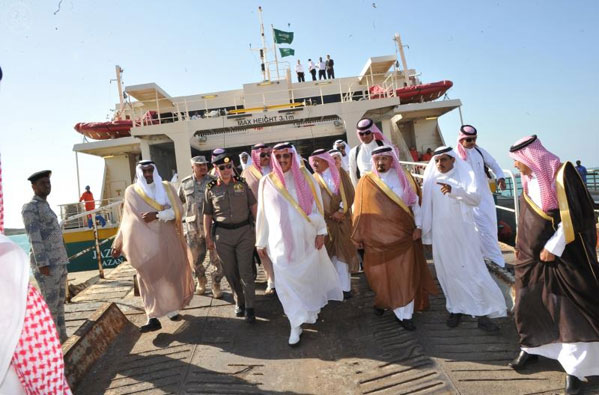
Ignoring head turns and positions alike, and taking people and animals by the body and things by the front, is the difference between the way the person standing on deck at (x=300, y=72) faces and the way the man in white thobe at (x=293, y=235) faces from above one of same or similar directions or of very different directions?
same or similar directions

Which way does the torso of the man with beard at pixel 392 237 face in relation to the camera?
toward the camera

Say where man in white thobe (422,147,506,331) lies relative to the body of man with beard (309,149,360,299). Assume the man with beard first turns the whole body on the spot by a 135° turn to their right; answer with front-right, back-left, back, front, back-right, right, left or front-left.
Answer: back-right

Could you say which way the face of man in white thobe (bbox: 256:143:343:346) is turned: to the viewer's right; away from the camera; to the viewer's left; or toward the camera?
toward the camera

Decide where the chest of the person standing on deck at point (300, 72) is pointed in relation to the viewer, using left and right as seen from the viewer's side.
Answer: facing the viewer

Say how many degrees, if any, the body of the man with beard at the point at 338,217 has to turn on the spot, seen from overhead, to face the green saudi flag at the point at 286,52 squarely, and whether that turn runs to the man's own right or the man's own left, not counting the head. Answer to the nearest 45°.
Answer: approximately 135° to the man's own right

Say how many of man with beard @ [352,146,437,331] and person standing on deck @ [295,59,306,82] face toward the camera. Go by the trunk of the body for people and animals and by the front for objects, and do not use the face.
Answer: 2

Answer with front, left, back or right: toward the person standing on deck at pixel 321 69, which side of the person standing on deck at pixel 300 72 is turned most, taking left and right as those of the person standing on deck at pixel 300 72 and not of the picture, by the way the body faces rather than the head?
left

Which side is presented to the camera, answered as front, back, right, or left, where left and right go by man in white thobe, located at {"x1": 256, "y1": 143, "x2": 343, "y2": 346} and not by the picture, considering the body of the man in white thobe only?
front

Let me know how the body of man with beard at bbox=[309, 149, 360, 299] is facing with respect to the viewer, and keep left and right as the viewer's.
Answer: facing the viewer and to the left of the viewer

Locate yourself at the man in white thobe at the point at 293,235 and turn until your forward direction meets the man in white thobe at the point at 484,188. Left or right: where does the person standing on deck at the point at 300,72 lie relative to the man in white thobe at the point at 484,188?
left
